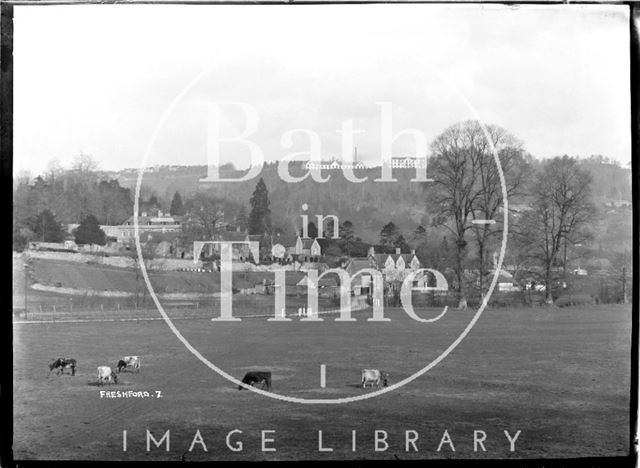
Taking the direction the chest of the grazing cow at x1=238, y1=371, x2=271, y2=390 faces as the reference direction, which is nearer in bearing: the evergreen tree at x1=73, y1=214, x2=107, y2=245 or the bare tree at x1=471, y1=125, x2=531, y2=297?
the evergreen tree

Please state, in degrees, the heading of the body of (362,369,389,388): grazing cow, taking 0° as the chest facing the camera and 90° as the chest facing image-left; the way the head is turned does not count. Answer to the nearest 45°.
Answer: approximately 270°

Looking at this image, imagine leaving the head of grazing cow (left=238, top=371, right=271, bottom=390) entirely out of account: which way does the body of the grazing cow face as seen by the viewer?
to the viewer's left

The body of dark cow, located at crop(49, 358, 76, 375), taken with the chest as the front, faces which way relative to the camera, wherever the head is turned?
to the viewer's left

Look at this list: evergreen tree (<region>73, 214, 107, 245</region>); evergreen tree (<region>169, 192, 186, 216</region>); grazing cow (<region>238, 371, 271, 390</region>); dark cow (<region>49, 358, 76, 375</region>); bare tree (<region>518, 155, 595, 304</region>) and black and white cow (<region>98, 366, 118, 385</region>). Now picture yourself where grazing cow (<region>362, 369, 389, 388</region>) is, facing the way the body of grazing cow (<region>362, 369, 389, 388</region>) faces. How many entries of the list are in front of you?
1

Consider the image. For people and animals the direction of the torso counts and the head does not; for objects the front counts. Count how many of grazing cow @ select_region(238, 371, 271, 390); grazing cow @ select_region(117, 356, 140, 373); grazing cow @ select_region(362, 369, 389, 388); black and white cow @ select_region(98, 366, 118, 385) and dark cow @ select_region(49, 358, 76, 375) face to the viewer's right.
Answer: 2
